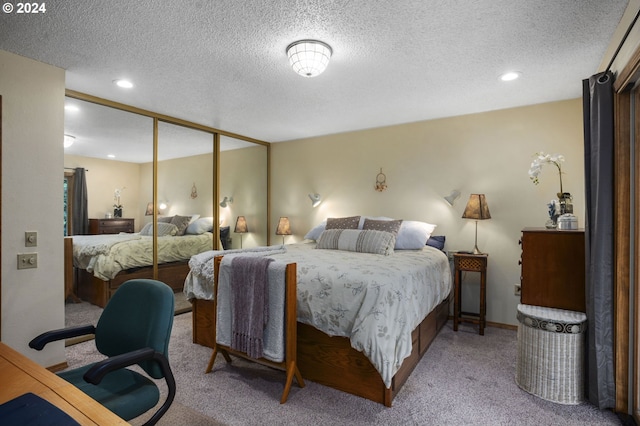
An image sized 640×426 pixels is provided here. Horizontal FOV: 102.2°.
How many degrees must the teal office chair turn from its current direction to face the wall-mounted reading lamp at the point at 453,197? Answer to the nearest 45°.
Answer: approximately 135° to its left

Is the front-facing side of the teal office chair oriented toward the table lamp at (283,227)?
no

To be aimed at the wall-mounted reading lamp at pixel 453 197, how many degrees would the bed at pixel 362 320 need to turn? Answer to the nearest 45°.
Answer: approximately 180°

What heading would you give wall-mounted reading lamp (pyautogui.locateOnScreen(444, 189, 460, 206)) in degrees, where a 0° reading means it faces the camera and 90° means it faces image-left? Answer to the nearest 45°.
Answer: approximately 45°

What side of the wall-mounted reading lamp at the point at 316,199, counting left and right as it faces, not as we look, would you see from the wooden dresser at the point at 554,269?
left

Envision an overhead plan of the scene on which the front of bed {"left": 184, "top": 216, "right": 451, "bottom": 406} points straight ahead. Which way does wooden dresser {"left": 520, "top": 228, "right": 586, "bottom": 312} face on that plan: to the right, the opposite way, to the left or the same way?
to the right

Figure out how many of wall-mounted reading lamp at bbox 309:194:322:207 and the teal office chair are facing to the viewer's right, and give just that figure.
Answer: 0

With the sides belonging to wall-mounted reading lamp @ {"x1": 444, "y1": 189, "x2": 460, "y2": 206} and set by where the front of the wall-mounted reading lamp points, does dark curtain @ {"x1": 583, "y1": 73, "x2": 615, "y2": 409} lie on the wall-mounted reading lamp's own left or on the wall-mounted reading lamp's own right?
on the wall-mounted reading lamp's own left

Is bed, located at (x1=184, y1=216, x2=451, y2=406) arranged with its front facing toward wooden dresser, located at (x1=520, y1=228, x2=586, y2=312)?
no

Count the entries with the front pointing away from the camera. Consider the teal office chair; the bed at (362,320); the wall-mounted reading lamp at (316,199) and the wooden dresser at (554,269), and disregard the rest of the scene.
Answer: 0

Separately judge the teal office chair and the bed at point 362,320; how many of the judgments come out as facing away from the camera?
0

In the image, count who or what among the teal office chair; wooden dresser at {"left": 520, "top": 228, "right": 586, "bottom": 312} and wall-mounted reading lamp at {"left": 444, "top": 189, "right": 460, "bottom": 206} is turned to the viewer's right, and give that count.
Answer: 0

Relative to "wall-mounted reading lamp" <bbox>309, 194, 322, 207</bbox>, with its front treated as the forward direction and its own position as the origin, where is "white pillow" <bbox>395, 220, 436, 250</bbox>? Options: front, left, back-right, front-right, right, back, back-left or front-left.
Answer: left
